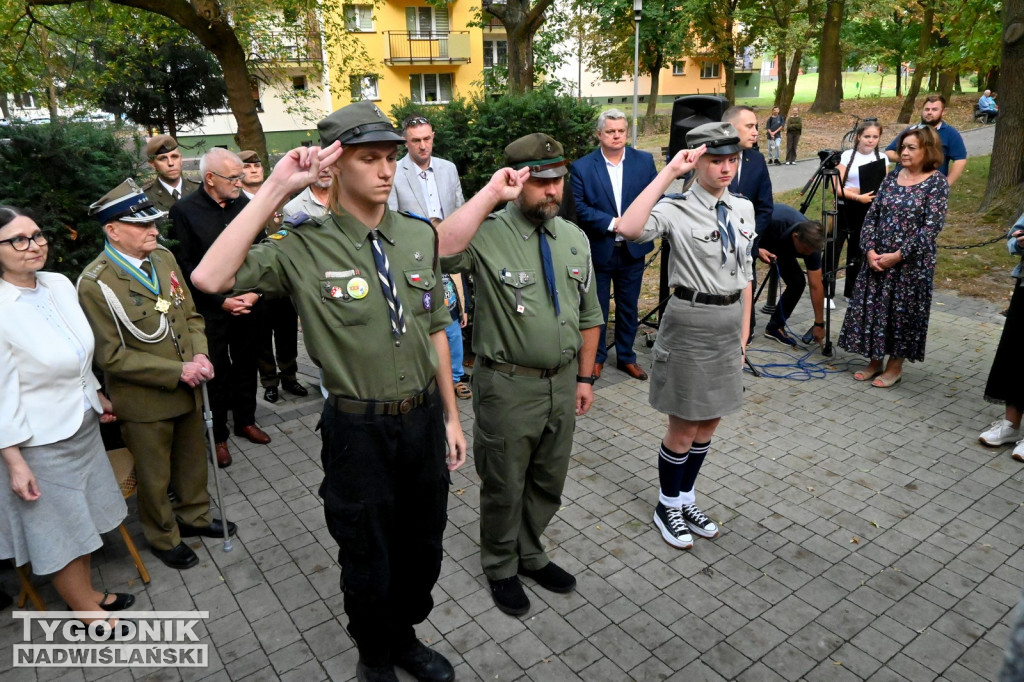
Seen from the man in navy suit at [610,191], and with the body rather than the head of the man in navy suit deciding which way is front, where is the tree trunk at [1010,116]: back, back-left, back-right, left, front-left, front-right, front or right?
back-left

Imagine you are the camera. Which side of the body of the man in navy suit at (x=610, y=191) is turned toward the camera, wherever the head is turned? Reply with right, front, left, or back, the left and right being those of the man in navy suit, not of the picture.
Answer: front

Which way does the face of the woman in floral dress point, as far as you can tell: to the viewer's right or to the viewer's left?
to the viewer's left

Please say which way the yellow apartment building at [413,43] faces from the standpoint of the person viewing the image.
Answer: facing the viewer

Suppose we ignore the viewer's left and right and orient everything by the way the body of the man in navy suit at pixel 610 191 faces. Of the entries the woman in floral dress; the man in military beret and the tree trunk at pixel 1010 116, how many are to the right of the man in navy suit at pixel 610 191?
1

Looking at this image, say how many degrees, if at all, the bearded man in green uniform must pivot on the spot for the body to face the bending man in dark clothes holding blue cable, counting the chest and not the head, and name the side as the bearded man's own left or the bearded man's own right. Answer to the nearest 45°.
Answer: approximately 90° to the bearded man's own left

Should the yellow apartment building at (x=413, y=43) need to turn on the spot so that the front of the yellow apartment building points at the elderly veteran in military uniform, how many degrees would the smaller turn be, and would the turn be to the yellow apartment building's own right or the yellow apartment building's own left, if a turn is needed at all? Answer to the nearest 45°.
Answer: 0° — it already faces them

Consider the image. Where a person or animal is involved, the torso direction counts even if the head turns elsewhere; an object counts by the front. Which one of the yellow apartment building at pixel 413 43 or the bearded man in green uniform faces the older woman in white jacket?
the yellow apartment building

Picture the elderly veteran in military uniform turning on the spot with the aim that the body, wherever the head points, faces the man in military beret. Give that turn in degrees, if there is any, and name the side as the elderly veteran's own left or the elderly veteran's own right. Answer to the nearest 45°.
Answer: approximately 135° to the elderly veteran's own left

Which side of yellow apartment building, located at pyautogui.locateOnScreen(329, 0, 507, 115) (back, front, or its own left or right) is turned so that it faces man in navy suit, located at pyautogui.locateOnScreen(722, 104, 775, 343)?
front

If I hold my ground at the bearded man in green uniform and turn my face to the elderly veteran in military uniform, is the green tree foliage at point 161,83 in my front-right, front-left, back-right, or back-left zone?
front-right
